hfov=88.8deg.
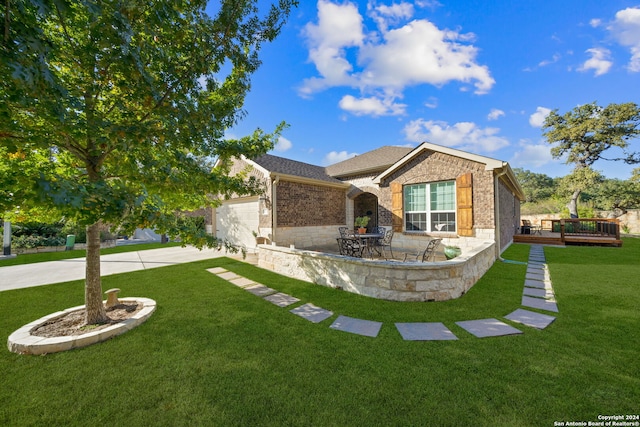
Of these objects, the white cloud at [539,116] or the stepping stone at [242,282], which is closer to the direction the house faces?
the stepping stone

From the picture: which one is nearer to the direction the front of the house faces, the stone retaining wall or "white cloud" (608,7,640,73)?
the stone retaining wall

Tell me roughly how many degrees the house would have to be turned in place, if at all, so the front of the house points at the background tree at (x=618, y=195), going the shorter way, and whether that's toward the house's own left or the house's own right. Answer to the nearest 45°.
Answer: approximately 180°

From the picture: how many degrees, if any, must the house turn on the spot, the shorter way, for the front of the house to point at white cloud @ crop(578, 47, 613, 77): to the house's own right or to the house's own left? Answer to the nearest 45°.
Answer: approximately 135° to the house's own left

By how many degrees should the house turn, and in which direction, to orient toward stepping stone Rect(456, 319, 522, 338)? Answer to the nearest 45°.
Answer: approximately 45° to its left

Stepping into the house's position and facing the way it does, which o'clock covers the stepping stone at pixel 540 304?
The stepping stone is roughly at 10 o'clock from the house.

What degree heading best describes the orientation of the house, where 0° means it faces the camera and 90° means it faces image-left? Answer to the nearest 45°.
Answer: approximately 45°

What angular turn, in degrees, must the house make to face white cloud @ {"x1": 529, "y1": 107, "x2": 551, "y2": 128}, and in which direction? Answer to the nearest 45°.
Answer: approximately 180°
